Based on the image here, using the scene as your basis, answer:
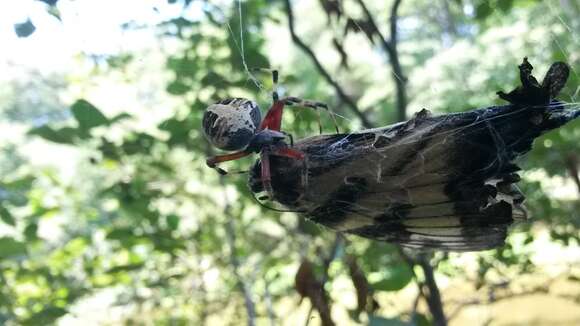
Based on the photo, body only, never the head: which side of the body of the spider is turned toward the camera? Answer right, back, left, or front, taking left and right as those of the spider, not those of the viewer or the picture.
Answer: right

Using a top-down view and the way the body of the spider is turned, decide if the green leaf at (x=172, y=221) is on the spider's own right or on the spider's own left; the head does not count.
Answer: on the spider's own left

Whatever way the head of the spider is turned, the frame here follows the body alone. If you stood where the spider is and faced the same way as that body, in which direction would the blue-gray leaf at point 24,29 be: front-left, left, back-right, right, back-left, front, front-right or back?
back

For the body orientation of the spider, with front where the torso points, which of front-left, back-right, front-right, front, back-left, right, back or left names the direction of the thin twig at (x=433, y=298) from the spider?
front-left

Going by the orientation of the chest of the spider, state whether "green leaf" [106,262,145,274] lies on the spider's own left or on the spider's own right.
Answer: on the spider's own left

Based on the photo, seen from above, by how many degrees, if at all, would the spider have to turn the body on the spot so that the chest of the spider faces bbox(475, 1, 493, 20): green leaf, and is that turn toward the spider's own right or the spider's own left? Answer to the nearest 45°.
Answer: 0° — it already faces it
